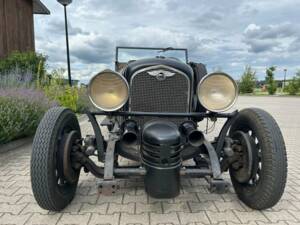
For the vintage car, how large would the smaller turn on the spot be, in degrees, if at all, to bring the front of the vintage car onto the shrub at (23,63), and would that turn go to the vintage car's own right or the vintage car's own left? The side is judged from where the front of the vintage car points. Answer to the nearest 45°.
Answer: approximately 135° to the vintage car's own right

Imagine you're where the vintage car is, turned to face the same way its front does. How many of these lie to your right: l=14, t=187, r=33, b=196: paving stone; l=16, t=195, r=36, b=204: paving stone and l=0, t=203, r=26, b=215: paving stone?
3

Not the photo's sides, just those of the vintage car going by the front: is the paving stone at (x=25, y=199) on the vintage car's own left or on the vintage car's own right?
on the vintage car's own right

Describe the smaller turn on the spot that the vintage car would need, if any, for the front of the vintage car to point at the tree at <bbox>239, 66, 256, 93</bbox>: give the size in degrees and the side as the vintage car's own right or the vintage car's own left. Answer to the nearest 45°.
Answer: approximately 180°

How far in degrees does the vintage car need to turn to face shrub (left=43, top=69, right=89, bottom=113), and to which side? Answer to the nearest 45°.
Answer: approximately 135° to its right

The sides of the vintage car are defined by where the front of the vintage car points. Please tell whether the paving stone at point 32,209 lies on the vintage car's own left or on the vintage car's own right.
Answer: on the vintage car's own right

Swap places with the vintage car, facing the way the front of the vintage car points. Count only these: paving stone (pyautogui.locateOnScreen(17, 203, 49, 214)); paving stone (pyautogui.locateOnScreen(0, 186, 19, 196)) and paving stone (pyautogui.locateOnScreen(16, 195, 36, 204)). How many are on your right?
3

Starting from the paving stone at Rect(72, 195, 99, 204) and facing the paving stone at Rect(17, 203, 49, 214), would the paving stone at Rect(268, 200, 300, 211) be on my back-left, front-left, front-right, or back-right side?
back-left

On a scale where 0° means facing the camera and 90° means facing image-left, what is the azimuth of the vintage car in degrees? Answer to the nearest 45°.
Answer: approximately 0°
